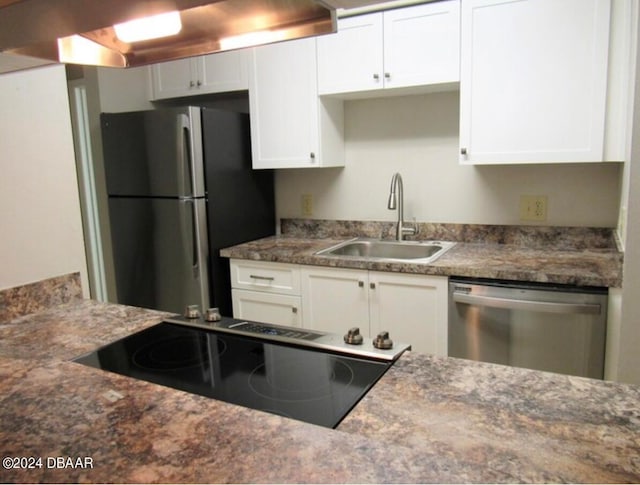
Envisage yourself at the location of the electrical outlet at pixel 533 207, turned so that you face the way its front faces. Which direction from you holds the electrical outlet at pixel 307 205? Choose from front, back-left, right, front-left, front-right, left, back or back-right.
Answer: right

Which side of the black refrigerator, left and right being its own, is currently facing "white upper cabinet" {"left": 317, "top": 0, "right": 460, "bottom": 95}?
left

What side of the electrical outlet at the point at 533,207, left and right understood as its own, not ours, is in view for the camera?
front

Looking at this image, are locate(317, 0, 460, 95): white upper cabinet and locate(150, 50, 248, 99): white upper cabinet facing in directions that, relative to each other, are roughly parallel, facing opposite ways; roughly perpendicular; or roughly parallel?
roughly parallel

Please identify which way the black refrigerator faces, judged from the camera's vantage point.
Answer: facing the viewer and to the left of the viewer

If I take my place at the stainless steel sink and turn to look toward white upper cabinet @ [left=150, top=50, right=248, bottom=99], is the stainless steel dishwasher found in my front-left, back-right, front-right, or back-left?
back-left

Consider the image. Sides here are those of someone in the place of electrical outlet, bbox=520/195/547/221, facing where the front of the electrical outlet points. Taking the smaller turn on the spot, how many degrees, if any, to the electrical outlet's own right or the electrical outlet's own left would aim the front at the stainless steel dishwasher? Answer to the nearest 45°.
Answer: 0° — it already faces it

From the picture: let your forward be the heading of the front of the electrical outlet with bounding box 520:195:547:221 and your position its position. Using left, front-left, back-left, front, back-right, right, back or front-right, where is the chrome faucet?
right

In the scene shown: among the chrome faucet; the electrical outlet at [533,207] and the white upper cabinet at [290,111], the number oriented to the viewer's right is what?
0

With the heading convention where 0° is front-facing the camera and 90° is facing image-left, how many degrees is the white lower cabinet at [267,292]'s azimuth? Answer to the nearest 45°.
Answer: approximately 45°

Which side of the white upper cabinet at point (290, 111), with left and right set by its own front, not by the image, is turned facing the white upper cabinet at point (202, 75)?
right

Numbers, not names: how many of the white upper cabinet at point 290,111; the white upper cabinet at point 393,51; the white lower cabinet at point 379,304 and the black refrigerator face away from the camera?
0

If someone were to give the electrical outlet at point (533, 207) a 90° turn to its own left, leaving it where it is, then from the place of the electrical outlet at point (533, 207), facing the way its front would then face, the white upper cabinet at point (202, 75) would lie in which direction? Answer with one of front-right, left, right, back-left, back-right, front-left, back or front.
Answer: back

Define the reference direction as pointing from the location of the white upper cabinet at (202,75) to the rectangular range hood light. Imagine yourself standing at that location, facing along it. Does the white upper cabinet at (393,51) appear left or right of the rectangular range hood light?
left

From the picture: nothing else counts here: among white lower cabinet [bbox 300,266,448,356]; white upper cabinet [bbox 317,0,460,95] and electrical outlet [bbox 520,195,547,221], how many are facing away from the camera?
0

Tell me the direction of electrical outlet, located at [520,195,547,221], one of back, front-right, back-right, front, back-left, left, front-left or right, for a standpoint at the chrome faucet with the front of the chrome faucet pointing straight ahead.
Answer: back-left

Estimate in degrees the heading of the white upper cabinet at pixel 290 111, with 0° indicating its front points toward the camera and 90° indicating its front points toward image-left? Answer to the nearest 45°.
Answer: approximately 45°
